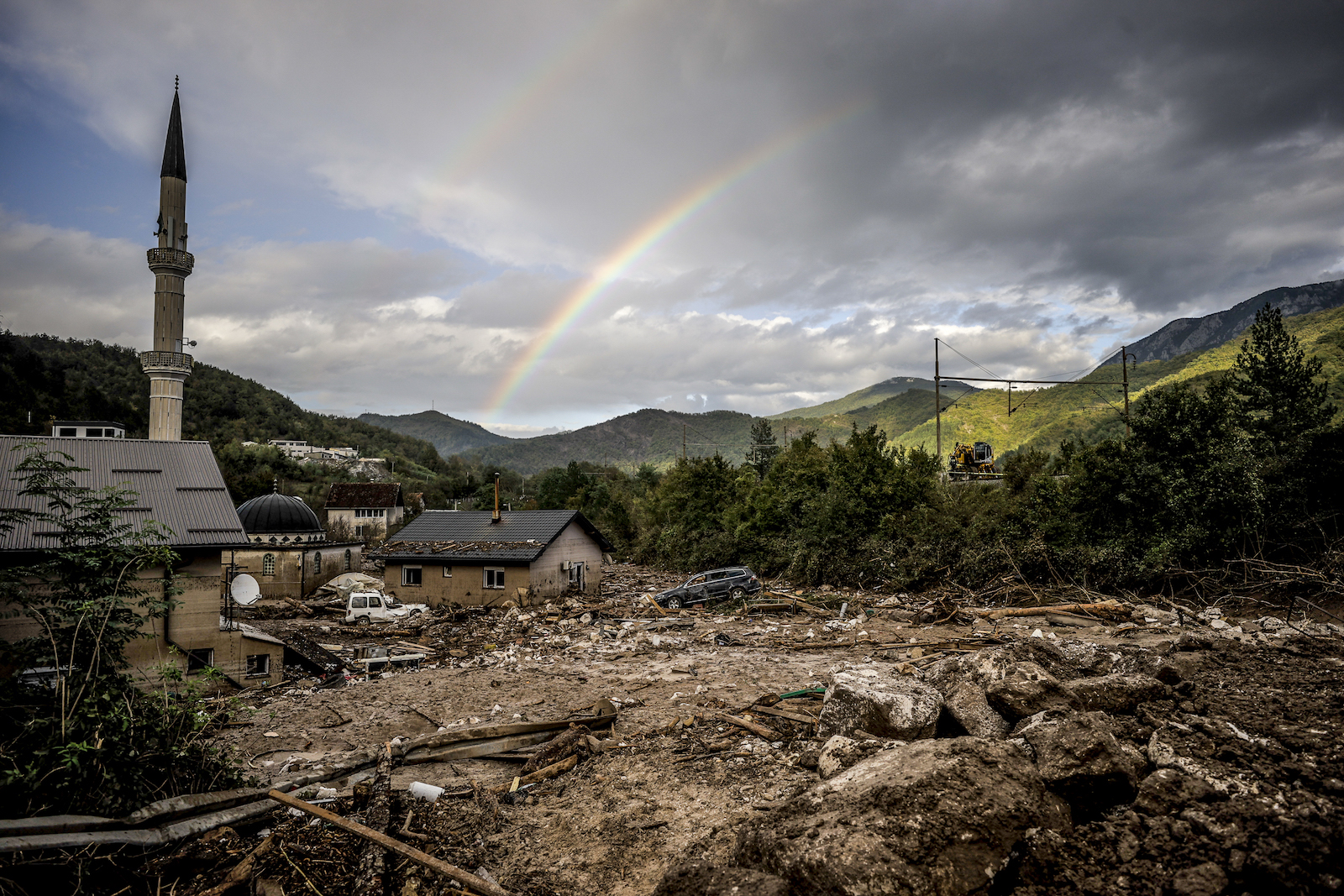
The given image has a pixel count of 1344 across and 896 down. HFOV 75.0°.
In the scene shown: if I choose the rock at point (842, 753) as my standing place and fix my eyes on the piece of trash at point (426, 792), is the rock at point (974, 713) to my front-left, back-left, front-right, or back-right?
back-right

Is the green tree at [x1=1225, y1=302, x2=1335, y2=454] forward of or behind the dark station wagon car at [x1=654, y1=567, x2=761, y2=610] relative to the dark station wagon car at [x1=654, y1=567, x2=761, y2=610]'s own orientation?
behind

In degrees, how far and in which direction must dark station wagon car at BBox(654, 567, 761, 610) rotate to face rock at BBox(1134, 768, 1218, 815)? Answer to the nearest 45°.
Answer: approximately 90° to its left

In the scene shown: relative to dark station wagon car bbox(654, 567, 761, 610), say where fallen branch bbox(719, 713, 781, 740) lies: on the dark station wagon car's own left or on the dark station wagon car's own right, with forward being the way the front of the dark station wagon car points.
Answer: on the dark station wagon car's own left

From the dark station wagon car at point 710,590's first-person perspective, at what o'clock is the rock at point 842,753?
The rock is roughly at 9 o'clock from the dark station wagon car.

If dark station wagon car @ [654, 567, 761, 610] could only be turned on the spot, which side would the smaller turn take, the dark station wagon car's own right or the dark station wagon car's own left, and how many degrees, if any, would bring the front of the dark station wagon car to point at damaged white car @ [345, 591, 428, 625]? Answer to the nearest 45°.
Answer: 0° — it already faces it

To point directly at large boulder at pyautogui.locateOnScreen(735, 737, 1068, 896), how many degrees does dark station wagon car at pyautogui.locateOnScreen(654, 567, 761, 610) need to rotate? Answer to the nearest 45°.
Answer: approximately 90° to its left

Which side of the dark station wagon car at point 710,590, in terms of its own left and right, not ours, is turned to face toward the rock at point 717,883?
left

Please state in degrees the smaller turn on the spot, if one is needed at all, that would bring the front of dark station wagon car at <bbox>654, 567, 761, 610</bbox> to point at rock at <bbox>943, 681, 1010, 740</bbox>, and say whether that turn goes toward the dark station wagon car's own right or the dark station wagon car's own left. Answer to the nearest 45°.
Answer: approximately 90° to the dark station wagon car's own left

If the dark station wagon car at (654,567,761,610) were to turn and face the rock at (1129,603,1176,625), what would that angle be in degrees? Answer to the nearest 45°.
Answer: approximately 135° to its left

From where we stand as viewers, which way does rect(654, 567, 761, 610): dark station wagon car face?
facing to the left of the viewer
